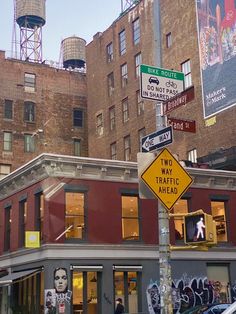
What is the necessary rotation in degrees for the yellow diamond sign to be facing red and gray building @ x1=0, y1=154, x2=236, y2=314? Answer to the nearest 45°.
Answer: approximately 180°

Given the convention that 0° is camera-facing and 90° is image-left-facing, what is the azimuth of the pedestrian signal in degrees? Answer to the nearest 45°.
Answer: approximately 45°

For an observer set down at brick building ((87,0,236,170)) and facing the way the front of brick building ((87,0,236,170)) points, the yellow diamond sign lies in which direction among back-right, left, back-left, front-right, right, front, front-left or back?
front-left

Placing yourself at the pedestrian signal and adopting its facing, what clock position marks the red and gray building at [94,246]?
The red and gray building is roughly at 4 o'clock from the pedestrian signal.

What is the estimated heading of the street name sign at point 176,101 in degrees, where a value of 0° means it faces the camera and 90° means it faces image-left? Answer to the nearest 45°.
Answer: approximately 45°

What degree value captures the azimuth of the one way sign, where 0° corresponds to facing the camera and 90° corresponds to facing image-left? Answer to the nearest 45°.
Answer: approximately 45°
